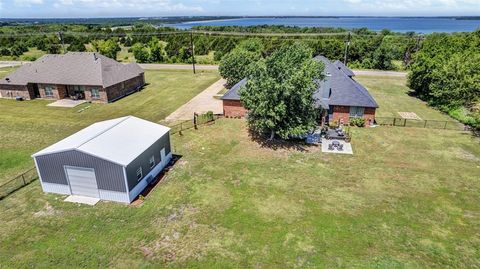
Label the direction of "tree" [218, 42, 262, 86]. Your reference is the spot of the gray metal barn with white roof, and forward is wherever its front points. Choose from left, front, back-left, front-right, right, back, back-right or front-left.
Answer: back

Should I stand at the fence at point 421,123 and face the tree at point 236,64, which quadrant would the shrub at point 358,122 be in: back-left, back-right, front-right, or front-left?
front-left

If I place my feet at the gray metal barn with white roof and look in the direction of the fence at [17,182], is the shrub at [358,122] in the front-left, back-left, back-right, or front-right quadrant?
back-right

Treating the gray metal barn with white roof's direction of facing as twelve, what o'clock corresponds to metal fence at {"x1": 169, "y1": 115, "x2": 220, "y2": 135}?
The metal fence is roughly at 6 o'clock from the gray metal barn with white roof.

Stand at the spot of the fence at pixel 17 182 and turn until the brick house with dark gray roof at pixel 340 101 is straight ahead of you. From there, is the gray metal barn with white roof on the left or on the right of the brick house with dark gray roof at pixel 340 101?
right

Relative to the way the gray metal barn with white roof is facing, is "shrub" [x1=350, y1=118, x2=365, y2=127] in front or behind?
behind

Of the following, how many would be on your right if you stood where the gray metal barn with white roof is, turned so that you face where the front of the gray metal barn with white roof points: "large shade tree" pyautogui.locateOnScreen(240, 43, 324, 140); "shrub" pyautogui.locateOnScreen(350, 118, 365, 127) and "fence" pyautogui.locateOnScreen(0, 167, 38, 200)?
1

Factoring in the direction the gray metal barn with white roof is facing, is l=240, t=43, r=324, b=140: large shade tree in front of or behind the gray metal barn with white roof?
behind

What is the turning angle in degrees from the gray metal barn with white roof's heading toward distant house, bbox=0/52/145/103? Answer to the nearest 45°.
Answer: approximately 135° to its right

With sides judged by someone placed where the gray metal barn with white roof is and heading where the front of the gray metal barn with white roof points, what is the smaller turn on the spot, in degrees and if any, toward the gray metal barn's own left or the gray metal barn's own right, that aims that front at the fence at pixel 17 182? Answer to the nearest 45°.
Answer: approximately 90° to the gray metal barn's own right

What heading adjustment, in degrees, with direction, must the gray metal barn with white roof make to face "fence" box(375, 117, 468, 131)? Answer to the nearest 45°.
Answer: approximately 135° to its left

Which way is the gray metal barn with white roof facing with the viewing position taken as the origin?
facing the viewer and to the left of the viewer
